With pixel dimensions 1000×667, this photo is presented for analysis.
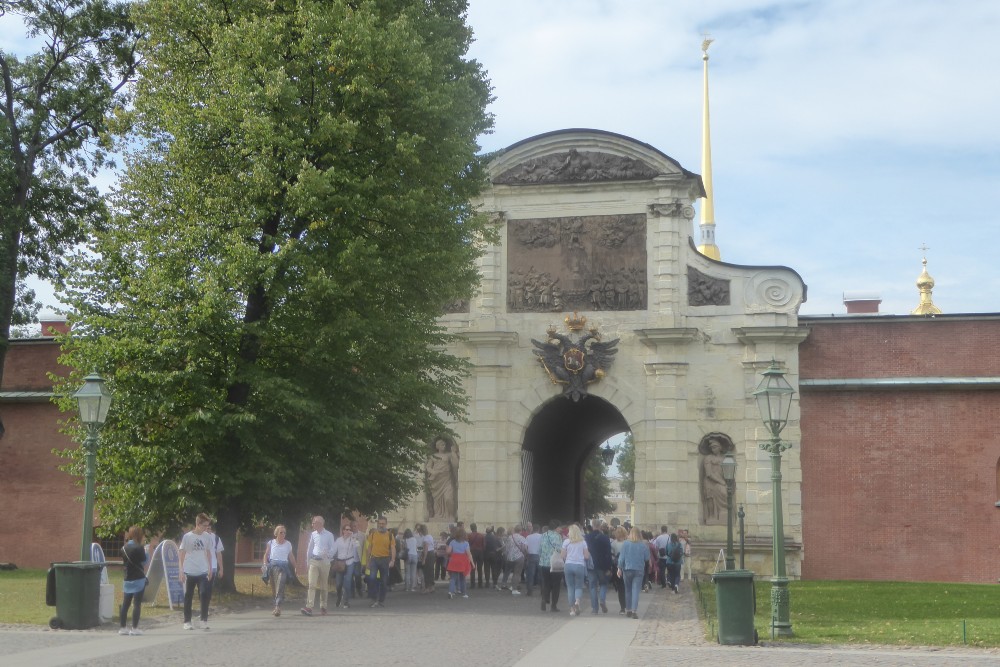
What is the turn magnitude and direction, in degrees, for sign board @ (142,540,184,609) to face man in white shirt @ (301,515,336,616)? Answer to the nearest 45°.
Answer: approximately 45° to its left

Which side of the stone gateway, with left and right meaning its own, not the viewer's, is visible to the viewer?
front

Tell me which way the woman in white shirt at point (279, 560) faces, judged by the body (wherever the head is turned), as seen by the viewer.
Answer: toward the camera

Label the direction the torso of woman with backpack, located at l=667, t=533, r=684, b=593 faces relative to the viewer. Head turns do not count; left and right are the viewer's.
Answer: facing away from the viewer

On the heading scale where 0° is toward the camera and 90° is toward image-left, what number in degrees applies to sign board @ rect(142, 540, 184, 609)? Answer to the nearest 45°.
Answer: approximately 315°

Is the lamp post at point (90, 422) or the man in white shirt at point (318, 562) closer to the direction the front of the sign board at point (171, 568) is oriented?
the man in white shirt

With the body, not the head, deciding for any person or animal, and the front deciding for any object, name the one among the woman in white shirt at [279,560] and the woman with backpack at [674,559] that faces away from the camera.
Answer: the woman with backpack

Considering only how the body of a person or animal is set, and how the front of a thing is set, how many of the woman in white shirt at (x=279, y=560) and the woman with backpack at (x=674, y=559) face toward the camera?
1

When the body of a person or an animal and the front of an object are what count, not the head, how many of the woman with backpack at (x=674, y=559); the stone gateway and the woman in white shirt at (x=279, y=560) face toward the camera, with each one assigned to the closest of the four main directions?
2

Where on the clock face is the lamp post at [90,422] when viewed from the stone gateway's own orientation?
The lamp post is roughly at 1 o'clock from the stone gateway.

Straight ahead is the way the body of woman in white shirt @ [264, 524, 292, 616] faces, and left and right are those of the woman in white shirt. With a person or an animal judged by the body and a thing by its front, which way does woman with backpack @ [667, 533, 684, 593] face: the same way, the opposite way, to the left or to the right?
the opposite way

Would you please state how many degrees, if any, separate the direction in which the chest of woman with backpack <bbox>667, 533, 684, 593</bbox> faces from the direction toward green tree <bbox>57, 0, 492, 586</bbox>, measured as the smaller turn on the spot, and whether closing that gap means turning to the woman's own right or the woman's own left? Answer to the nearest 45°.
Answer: approximately 135° to the woman's own left

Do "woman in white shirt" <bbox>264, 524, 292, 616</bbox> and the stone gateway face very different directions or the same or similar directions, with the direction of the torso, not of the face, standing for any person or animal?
same or similar directions

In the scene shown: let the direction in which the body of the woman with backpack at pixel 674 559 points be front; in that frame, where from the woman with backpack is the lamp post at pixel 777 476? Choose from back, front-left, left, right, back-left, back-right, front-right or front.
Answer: back

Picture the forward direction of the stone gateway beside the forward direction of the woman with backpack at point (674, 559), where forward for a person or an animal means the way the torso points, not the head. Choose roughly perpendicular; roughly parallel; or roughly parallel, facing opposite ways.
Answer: roughly parallel, facing opposite ways

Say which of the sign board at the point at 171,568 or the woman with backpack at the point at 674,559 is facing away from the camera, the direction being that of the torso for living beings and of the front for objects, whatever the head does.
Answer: the woman with backpack

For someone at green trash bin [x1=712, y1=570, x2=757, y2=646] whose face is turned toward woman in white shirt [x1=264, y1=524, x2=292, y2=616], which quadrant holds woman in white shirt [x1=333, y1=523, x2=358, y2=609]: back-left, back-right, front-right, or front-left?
front-right

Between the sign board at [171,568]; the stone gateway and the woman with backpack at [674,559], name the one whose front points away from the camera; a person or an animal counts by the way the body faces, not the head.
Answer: the woman with backpack

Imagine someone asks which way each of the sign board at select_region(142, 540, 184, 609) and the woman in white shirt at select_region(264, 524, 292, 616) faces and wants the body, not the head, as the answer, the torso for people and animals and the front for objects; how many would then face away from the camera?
0
